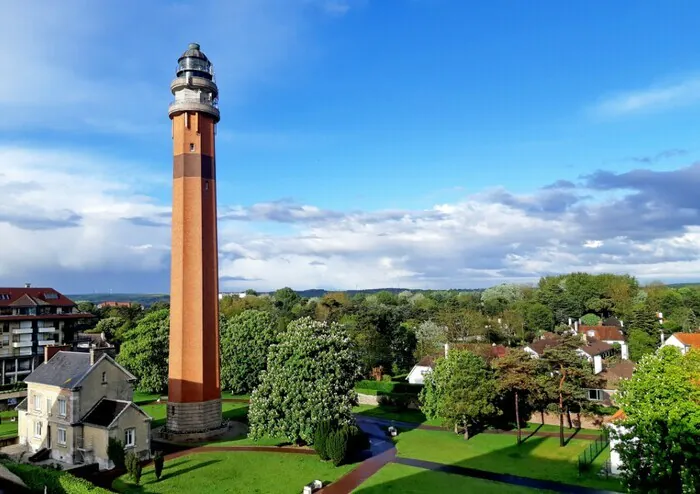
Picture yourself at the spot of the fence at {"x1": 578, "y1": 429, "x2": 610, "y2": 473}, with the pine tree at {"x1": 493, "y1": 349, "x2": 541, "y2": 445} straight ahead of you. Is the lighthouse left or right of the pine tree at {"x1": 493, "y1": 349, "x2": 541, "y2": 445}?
left

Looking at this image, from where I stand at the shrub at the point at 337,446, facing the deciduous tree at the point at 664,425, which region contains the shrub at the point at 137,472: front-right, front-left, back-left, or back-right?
back-right

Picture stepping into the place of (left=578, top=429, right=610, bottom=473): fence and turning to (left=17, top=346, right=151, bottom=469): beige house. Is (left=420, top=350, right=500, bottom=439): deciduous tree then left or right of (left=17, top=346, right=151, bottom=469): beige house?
right
